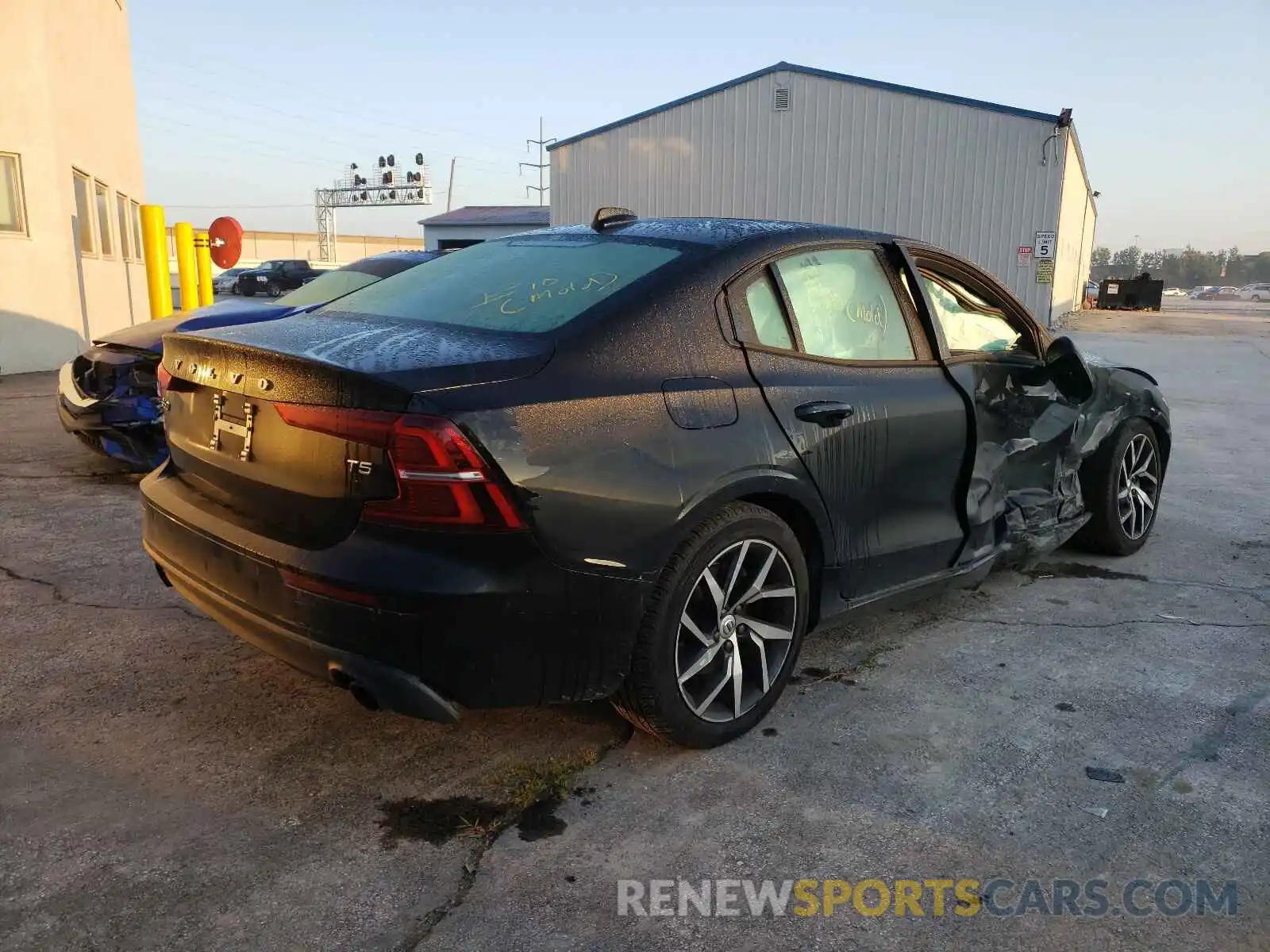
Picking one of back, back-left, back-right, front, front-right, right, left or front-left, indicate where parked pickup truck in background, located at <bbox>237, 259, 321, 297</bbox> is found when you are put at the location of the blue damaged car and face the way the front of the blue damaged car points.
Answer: back-right

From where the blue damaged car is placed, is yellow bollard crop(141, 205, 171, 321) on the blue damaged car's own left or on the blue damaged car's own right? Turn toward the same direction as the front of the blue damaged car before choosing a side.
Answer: on the blue damaged car's own right

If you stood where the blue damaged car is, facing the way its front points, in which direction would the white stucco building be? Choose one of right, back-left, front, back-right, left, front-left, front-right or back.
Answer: back-right

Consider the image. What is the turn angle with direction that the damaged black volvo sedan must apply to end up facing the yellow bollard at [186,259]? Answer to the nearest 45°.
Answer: approximately 90° to its left

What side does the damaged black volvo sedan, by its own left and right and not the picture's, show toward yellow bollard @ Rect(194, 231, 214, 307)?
left

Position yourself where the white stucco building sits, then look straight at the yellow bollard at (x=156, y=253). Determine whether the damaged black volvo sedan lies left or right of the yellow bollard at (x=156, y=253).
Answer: right

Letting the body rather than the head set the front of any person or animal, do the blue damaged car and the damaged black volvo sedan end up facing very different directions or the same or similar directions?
very different directions

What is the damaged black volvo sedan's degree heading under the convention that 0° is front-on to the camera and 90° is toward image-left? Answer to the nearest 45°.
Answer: approximately 225°

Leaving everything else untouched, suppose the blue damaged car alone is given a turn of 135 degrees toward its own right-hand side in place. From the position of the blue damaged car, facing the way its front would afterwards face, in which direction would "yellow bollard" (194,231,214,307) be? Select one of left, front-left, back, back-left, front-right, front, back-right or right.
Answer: front

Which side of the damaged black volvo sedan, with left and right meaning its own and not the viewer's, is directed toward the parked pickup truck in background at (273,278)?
left

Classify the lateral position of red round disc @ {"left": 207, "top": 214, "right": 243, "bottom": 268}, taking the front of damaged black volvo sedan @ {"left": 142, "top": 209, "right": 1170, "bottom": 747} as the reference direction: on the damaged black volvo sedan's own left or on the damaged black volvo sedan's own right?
on the damaged black volvo sedan's own left

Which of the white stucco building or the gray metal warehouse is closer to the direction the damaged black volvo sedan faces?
the gray metal warehouse
